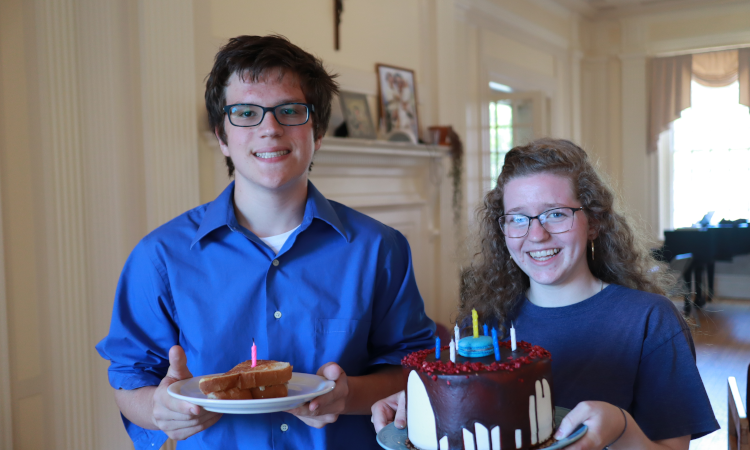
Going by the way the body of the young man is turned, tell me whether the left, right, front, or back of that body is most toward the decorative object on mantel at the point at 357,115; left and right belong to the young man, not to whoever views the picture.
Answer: back

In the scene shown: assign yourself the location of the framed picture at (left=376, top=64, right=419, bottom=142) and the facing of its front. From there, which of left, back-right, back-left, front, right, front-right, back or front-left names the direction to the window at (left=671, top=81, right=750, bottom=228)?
left

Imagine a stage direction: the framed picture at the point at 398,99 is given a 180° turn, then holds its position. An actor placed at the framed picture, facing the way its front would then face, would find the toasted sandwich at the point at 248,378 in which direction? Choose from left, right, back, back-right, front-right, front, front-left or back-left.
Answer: back-left

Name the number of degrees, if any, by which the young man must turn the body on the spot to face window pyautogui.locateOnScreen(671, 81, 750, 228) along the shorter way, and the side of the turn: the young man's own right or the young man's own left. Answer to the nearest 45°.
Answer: approximately 135° to the young man's own left

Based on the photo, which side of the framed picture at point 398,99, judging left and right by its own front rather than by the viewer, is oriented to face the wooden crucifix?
right

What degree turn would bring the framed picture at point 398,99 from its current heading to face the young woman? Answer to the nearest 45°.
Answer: approximately 45° to its right

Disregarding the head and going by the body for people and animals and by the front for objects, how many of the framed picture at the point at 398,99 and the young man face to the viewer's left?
0

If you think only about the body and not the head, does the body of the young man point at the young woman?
no

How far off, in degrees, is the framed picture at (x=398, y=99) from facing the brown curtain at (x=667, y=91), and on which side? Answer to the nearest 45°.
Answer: approximately 90° to its left

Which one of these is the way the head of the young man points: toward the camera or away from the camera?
toward the camera

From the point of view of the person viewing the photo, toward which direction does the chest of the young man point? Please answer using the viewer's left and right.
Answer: facing the viewer

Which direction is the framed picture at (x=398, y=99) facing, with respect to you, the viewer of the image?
facing the viewer and to the right of the viewer

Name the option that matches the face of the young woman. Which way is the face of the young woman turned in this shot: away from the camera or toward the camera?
toward the camera
